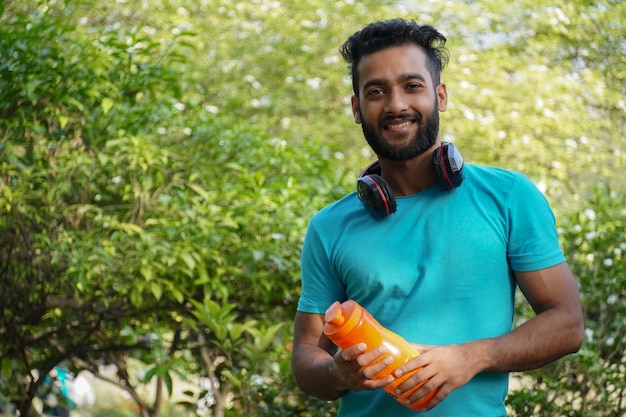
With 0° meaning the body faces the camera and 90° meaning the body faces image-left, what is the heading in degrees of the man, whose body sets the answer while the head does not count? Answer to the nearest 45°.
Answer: approximately 0°
